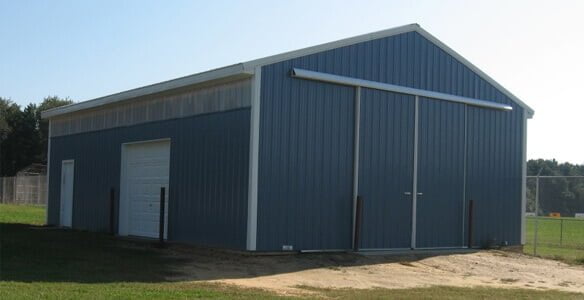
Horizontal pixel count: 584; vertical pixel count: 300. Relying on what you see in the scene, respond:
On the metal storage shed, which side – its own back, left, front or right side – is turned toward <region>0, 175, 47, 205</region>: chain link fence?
back

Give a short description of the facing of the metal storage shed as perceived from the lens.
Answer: facing the viewer and to the right of the viewer
